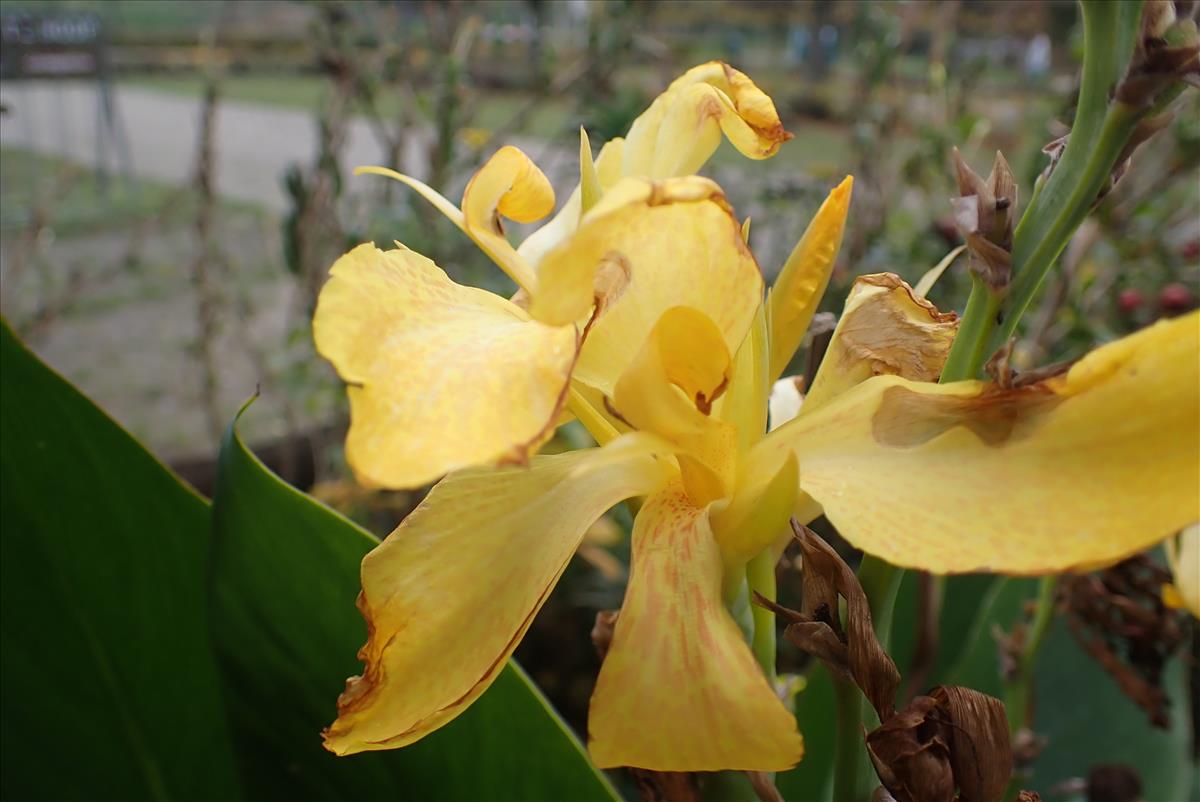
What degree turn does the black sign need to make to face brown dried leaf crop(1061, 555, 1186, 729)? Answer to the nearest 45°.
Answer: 0° — it already faces it

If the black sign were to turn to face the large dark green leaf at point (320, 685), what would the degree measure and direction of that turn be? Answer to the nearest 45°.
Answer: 0° — it already faces it

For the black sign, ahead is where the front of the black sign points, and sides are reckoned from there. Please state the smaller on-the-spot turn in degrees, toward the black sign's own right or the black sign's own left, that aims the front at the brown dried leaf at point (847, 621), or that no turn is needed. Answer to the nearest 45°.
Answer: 0° — it already faces it

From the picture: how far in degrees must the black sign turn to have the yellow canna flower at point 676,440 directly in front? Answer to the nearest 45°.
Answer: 0° — it already faces it

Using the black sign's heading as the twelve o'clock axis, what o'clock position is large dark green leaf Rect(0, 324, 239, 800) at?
The large dark green leaf is roughly at 12 o'clock from the black sign.

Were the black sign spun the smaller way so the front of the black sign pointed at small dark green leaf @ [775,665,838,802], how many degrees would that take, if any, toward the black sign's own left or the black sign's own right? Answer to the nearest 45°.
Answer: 0° — it already faces it

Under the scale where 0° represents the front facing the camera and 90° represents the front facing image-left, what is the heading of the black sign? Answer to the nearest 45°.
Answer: approximately 0°
